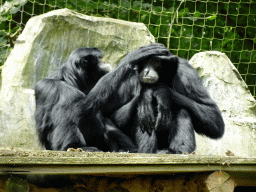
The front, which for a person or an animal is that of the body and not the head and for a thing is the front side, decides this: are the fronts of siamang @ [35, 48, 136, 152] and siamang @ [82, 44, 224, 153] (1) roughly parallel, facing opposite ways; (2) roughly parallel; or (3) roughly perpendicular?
roughly perpendicular

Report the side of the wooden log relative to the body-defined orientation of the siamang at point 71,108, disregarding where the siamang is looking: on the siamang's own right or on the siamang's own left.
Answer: on the siamang's own right

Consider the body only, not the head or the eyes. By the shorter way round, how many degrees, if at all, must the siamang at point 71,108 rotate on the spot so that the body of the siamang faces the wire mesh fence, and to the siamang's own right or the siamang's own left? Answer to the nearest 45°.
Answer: approximately 45° to the siamang's own left

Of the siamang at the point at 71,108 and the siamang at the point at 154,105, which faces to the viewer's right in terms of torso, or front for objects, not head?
the siamang at the point at 71,108

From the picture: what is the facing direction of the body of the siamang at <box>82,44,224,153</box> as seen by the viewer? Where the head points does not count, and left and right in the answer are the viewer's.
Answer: facing the viewer

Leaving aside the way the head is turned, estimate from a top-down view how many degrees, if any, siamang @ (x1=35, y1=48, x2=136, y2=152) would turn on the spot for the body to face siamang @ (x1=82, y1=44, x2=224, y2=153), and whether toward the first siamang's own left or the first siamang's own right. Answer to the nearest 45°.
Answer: approximately 45° to the first siamang's own right

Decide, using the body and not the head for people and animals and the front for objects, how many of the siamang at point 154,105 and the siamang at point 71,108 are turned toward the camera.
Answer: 1

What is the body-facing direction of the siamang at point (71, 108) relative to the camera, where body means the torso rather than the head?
to the viewer's right

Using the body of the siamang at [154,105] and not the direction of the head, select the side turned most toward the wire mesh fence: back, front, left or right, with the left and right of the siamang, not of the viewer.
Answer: back

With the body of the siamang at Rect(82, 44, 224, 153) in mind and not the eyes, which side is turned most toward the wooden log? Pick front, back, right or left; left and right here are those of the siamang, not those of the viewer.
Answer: front

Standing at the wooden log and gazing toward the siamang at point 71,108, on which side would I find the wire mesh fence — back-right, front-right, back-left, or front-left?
front-right
